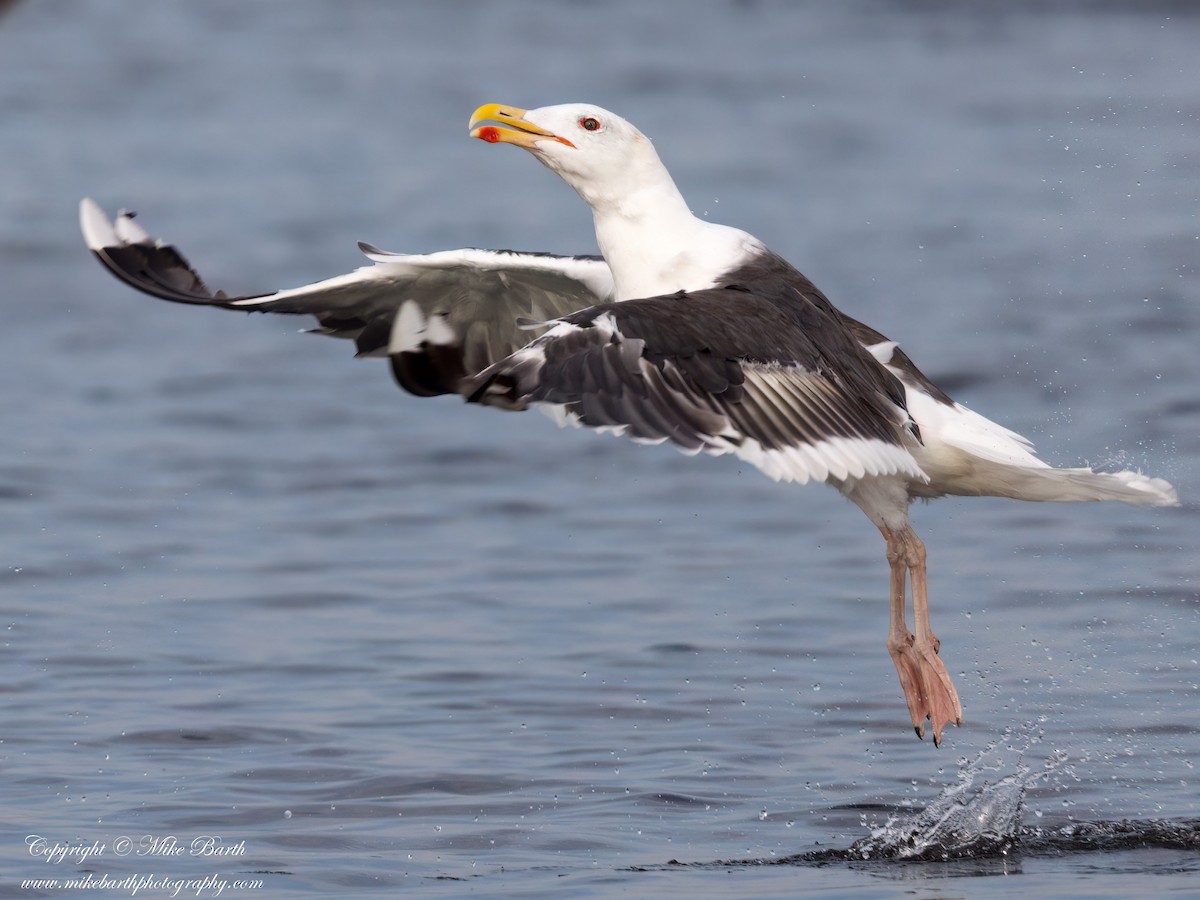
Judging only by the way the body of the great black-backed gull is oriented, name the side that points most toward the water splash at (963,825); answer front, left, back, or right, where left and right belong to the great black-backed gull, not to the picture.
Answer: back

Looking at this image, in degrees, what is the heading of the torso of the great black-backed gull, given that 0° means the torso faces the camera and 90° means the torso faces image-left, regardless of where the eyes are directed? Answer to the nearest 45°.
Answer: approximately 90°
